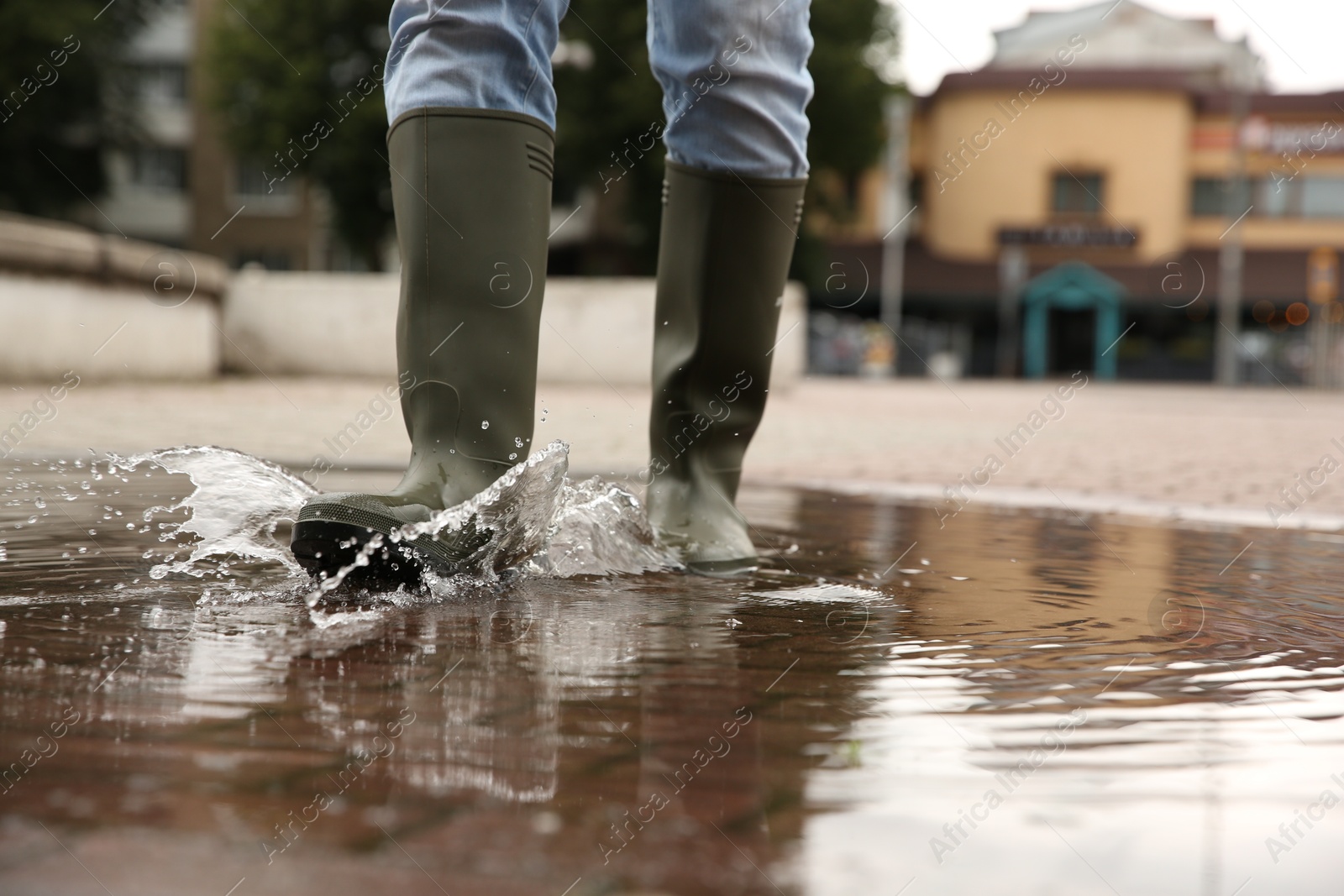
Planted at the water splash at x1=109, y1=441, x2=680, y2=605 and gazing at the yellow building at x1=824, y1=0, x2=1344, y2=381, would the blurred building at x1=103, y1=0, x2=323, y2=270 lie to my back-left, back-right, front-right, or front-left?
front-left

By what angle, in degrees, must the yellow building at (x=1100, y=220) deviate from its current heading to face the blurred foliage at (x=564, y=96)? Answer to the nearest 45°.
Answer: approximately 45° to its right

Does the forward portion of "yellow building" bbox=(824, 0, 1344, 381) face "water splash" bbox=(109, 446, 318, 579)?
yes

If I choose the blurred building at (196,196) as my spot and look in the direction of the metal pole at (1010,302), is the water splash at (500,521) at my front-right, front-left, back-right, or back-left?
front-right

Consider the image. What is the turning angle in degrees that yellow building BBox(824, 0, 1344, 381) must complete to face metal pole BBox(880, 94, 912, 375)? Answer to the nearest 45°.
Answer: approximately 90° to its right

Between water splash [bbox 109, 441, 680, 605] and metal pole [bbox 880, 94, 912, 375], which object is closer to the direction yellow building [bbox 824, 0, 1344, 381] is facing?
the water splash

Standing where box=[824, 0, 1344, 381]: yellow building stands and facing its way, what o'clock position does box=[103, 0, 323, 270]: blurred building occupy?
The blurred building is roughly at 3 o'clock from the yellow building.

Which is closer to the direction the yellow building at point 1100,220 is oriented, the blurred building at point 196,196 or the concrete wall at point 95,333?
the concrete wall

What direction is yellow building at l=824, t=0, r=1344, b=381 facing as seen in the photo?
toward the camera

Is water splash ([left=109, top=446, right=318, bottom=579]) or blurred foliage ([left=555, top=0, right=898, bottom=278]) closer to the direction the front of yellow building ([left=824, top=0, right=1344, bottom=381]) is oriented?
the water splash

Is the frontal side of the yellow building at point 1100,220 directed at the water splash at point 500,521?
yes
